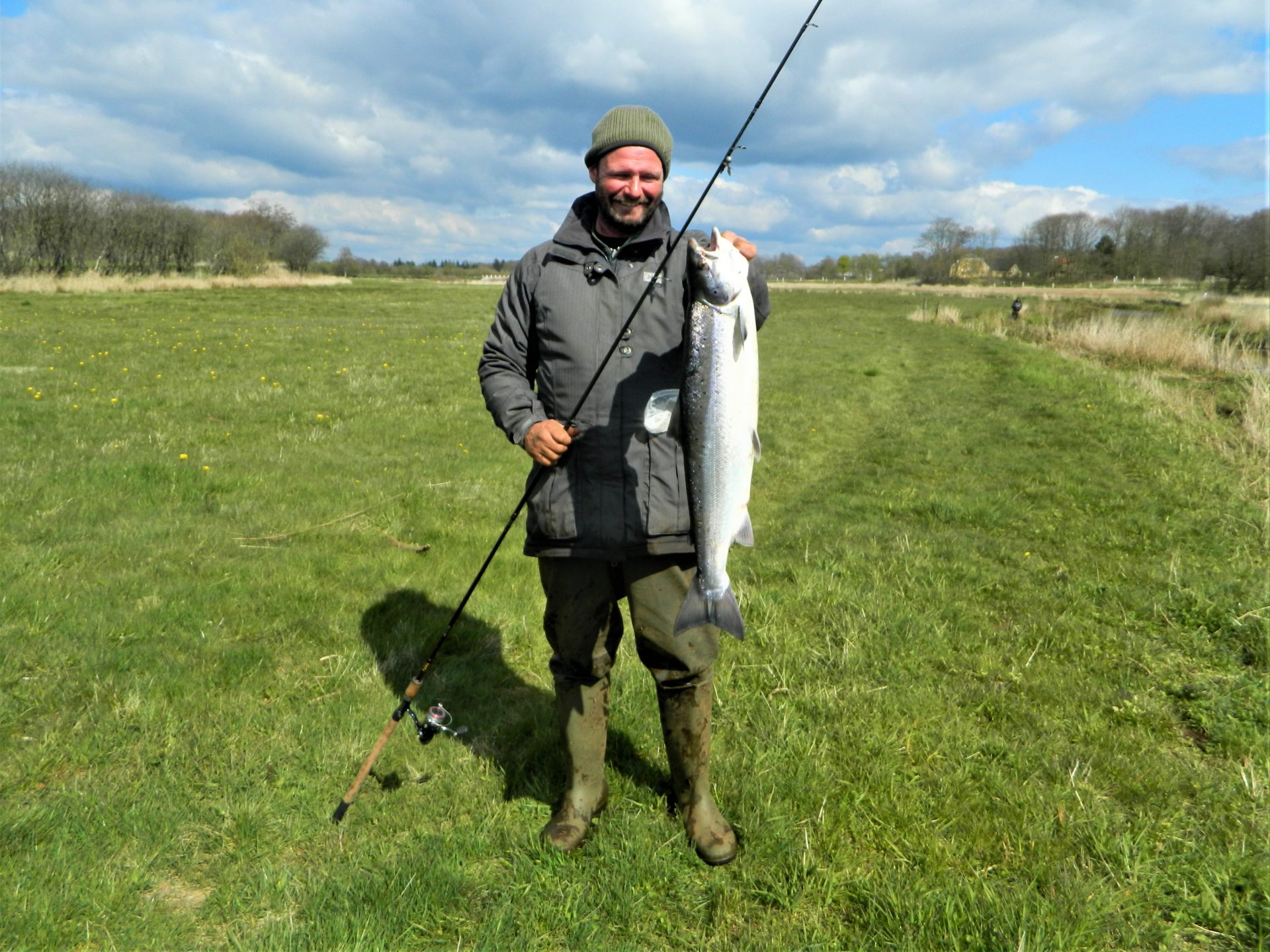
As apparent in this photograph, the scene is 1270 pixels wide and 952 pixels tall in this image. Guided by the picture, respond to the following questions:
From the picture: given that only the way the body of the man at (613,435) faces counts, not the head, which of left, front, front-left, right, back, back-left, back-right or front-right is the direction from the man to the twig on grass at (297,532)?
back-right

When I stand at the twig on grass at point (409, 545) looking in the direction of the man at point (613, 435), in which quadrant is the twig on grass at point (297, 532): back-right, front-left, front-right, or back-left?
back-right

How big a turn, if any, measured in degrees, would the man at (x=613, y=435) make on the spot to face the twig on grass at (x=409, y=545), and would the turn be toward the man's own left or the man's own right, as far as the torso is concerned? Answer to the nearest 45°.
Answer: approximately 135° to the man's own right

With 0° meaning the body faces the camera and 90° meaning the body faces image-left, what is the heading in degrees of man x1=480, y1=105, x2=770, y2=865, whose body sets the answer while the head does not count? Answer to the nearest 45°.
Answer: approximately 0°
